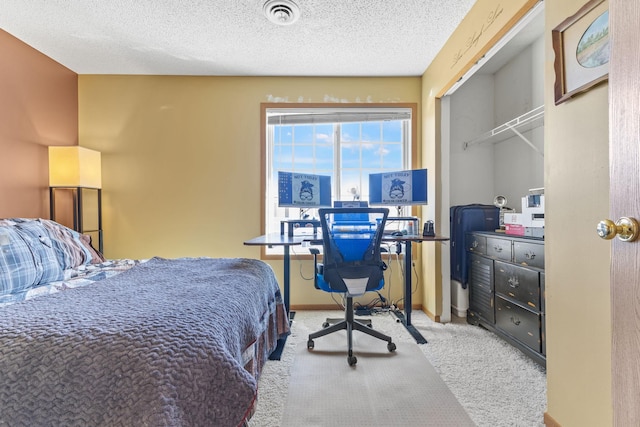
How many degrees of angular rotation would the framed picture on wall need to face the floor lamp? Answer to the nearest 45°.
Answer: approximately 45° to its right

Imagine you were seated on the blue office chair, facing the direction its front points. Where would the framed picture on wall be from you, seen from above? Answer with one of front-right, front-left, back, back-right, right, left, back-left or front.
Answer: back-right

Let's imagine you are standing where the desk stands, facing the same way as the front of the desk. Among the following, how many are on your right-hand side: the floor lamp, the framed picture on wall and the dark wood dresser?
1

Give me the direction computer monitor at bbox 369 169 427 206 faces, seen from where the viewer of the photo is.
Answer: facing the viewer and to the left of the viewer

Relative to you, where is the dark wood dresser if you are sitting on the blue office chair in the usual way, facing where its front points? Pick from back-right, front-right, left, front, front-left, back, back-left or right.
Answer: right

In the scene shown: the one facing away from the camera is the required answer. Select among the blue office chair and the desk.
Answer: the blue office chair

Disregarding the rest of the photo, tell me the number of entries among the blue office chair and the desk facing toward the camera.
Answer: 1

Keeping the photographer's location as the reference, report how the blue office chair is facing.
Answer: facing away from the viewer

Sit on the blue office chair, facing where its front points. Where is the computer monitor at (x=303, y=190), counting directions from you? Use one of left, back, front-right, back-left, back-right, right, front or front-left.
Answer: front-left

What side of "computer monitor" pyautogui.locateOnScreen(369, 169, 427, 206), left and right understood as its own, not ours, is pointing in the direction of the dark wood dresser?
left

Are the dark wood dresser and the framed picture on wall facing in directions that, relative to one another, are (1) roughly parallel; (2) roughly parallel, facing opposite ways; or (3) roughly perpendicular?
roughly parallel

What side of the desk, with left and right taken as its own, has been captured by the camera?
front

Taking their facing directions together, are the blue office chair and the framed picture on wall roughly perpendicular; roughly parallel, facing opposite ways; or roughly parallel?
roughly perpendicular

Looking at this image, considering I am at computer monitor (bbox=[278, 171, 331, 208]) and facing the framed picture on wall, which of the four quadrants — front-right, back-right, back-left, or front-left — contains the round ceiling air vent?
front-right
